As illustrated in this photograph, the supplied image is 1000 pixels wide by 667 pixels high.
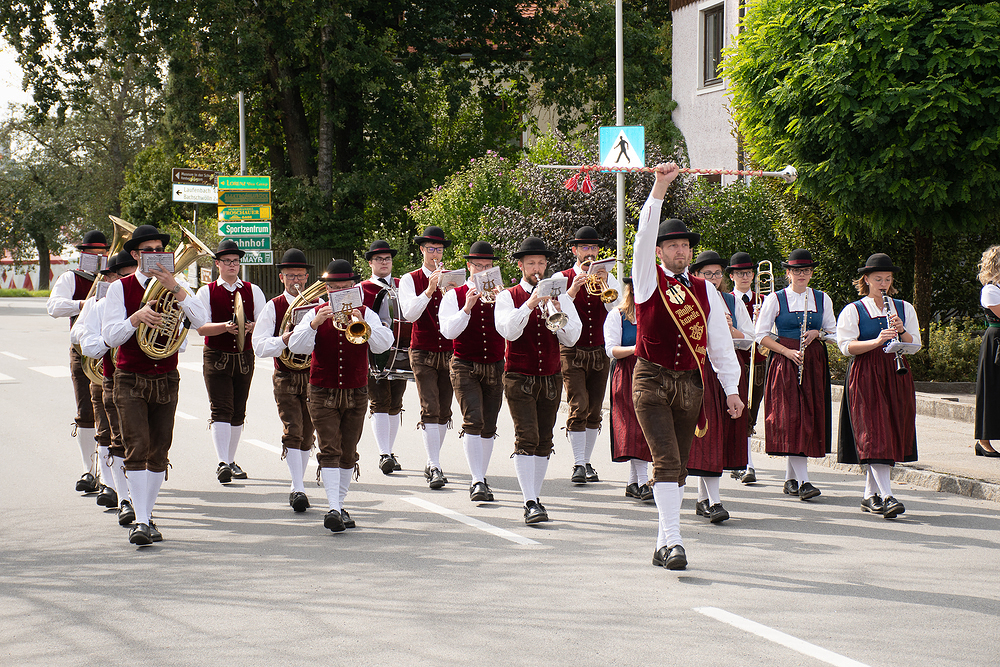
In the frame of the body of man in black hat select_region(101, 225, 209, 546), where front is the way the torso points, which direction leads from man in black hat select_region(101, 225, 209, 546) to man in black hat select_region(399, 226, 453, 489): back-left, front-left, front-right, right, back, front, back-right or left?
back-left

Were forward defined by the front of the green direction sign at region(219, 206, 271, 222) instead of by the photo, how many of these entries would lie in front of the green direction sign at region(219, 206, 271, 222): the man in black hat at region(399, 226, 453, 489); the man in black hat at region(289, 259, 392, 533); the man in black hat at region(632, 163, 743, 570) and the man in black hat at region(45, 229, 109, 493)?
4

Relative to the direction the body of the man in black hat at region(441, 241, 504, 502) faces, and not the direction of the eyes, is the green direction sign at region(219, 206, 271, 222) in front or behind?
behind

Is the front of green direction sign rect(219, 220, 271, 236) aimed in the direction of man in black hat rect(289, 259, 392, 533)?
yes

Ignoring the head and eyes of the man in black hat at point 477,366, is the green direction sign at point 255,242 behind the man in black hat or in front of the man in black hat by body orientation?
behind

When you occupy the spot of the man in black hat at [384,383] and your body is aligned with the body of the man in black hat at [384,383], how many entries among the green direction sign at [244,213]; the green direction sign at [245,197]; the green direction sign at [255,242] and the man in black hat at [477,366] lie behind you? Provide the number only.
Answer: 3

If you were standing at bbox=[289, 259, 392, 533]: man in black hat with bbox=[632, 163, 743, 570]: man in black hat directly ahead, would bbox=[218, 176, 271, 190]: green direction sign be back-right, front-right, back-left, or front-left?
back-left
